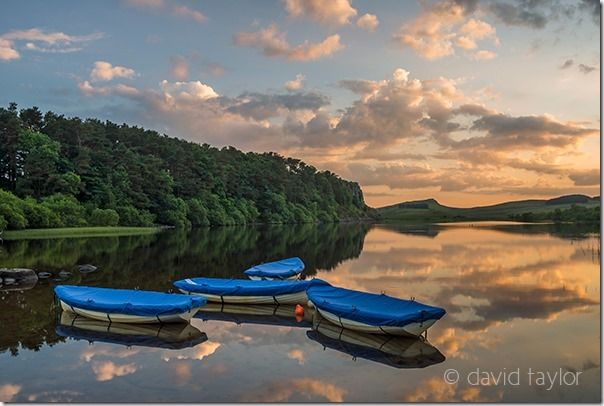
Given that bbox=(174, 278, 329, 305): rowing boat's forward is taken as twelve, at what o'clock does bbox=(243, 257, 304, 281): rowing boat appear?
bbox=(243, 257, 304, 281): rowing boat is roughly at 3 o'clock from bbox=(174, 278, 329, 305): rowing boat.

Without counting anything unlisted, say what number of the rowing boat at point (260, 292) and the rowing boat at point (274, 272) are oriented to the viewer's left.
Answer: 2

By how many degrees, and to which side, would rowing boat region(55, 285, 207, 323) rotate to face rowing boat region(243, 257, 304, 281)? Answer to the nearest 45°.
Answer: approximately 90° to its right

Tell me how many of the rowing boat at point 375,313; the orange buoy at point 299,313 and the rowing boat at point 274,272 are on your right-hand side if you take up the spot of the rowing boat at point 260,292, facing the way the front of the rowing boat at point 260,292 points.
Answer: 1

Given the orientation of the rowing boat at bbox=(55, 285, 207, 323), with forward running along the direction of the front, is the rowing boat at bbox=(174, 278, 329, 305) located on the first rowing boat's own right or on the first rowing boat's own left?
on the first rowing boat's own right

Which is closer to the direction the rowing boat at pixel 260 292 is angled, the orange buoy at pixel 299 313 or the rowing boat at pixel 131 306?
the rowing boat

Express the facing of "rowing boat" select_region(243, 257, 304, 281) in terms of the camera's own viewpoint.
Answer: facing to the left of the viewer

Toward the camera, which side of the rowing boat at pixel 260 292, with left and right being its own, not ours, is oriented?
left
